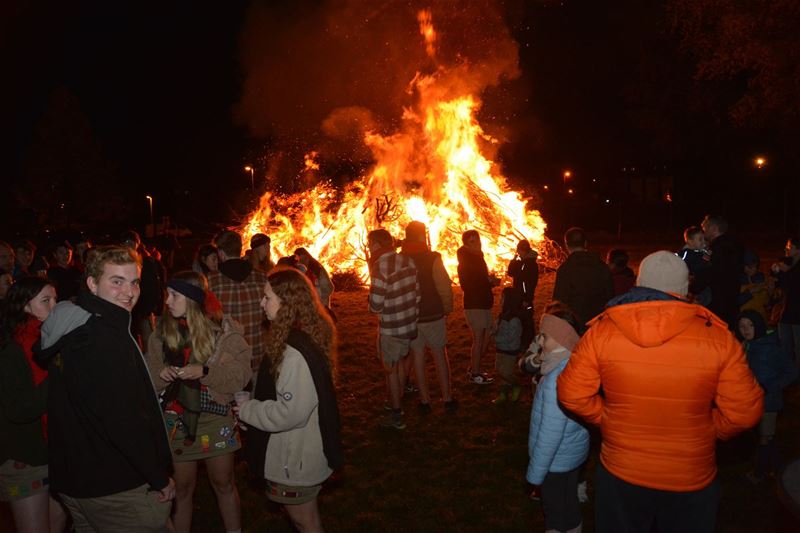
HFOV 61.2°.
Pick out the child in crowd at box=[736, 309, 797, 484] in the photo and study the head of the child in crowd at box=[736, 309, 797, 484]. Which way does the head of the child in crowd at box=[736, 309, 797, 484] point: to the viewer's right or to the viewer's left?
to the viewer's left

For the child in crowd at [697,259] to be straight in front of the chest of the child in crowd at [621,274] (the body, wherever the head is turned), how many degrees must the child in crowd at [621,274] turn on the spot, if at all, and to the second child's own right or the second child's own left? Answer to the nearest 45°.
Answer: approximately 45° to the second child's own right

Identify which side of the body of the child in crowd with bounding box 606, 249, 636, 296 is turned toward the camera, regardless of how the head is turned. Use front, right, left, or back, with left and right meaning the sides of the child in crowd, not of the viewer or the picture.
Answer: back

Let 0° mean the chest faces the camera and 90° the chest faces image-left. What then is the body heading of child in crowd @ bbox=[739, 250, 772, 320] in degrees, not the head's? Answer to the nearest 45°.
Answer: approximately 45°

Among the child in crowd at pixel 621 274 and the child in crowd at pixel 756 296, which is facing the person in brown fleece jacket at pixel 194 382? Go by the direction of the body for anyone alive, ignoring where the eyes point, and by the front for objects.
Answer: the child in crowd at pixel 756 296

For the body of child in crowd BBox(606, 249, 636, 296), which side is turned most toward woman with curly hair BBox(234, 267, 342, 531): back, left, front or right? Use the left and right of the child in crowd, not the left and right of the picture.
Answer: back

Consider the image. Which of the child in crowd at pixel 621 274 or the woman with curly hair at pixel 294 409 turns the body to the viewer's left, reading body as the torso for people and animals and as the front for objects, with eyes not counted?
the woman with curly hair

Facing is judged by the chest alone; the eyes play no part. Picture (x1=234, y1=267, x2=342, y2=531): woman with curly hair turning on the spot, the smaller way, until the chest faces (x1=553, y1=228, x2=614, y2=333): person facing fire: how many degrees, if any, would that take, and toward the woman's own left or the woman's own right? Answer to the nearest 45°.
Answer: approximately 135° to the woman's own right

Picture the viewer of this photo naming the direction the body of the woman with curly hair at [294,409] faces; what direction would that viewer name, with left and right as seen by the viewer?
facing to the left of the viewer
